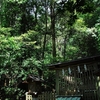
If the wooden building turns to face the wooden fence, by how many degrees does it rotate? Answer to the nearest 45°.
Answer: approximately 90° to its right

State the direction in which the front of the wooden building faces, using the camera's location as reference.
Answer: facing the viewer and to the left of the viewer
